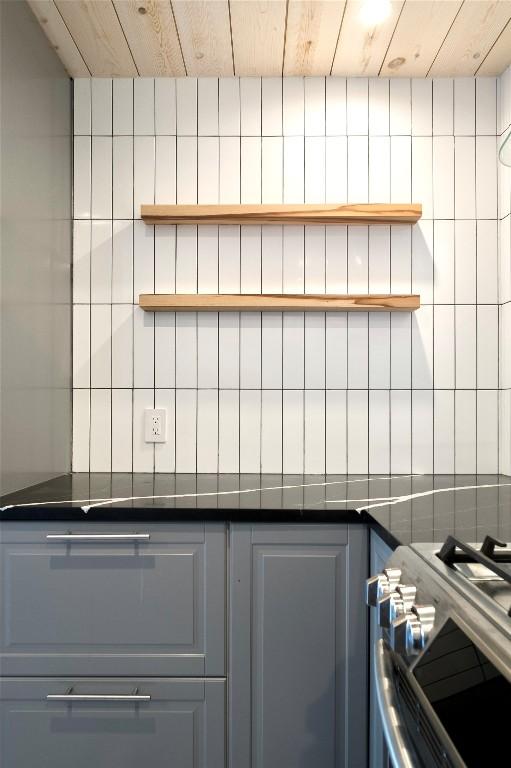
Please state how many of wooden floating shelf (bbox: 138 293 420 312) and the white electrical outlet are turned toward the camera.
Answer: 2

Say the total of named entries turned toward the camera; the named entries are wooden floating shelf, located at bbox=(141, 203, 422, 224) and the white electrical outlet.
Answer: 2

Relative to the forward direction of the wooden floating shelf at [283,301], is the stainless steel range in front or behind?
in front

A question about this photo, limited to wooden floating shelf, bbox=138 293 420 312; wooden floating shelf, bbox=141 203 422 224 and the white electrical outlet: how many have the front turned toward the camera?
3

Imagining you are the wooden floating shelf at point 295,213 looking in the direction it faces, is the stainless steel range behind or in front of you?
in front
